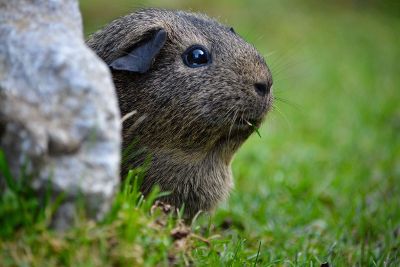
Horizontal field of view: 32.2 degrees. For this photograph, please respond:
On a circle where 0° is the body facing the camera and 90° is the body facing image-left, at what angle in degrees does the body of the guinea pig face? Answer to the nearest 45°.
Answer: approximately 270°

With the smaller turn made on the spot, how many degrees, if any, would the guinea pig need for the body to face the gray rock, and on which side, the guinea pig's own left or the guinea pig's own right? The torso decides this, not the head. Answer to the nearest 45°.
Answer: approximately 90° to the guinea pig's own right
